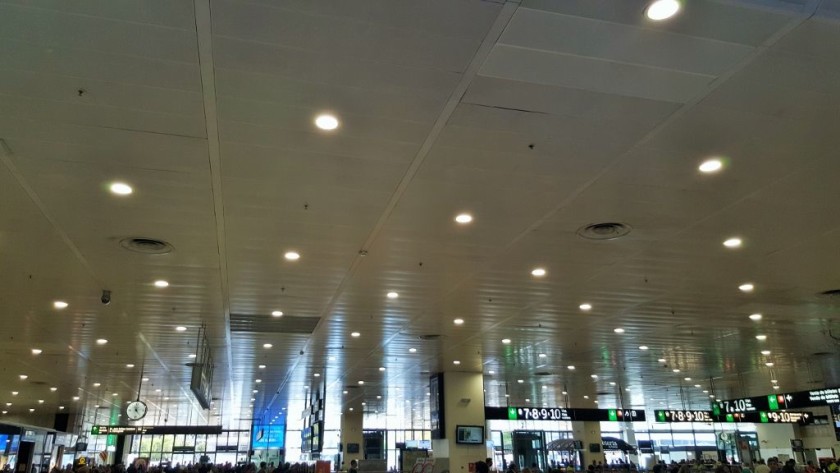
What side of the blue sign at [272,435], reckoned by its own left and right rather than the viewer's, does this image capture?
front

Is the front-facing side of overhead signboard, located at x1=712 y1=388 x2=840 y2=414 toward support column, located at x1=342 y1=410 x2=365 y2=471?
no

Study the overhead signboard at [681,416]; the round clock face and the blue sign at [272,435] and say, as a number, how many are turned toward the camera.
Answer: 3

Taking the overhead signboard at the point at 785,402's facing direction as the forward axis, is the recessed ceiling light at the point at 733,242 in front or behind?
in front

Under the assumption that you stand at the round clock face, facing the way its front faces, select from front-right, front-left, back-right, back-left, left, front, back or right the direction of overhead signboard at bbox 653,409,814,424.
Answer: left

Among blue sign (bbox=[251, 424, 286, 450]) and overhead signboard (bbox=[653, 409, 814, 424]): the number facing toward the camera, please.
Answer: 2

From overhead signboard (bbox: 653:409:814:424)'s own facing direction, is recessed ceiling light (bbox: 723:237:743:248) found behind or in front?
in front

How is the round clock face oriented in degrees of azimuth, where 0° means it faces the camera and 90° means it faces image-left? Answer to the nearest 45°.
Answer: approximately 0°

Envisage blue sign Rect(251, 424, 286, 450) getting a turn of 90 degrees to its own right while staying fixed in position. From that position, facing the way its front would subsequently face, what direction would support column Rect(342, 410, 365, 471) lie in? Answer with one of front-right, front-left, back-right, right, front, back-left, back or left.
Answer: back-left

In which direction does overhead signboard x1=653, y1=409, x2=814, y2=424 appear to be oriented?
toward the camera

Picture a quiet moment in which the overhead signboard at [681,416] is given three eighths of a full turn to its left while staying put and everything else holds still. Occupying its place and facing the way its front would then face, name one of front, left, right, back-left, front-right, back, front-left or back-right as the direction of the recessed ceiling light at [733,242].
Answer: back-right

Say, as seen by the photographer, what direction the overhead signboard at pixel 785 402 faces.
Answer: facing the viewer and to the left of the viewer

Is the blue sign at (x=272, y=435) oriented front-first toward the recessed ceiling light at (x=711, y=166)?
yes

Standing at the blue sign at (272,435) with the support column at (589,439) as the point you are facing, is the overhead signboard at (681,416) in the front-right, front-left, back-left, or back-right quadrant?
front-right

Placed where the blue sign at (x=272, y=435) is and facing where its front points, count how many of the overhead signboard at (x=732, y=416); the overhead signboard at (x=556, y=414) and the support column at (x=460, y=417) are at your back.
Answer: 0

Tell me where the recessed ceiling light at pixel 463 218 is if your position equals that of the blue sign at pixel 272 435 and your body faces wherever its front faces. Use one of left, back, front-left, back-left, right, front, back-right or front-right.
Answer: front
